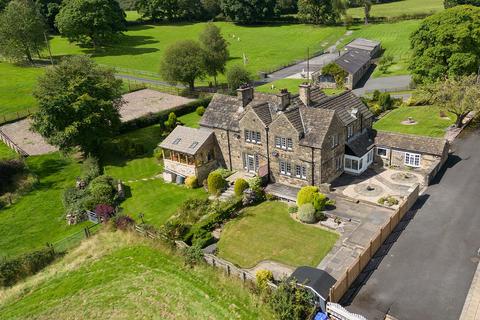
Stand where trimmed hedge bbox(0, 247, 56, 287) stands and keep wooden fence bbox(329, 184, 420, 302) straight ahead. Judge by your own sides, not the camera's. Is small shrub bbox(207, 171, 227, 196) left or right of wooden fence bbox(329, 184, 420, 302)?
left

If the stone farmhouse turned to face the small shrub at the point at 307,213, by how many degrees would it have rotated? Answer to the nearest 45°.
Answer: approximately 45° to its left

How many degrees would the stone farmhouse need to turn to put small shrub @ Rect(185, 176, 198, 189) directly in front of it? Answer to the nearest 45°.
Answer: approximately 45° to its right

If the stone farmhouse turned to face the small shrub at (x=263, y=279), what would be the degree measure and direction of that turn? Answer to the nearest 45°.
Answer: approximately 45° to its left

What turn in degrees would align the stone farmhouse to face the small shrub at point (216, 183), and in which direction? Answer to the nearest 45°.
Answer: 0° — it already faces it

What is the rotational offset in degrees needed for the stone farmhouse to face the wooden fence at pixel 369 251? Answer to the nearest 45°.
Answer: approximately 45° to its left

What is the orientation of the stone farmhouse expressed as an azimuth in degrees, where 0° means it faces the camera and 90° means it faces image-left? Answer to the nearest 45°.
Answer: approximately 45°

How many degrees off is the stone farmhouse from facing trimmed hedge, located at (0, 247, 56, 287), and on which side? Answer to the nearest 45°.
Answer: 0° — it already faces it
